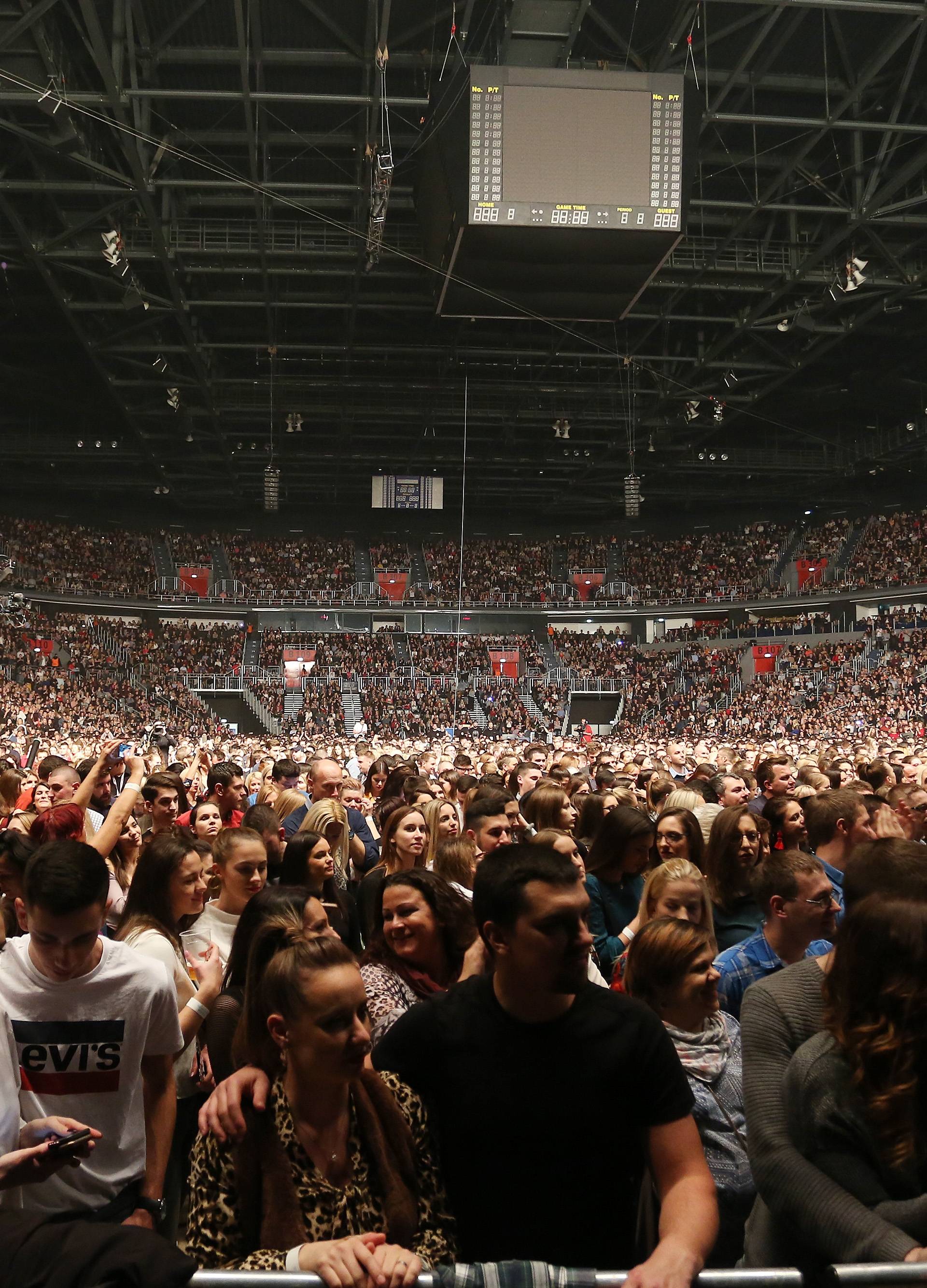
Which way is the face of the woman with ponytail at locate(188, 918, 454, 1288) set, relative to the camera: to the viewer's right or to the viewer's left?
to the viewer's right

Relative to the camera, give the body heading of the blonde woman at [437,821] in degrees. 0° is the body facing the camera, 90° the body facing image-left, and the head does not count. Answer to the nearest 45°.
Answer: approximately 315°

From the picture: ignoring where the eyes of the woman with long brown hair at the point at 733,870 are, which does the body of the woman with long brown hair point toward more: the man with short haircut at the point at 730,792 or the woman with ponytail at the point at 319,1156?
the woman with ponytail

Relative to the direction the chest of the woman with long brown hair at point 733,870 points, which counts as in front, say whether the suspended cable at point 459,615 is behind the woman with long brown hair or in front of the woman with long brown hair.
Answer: behind
